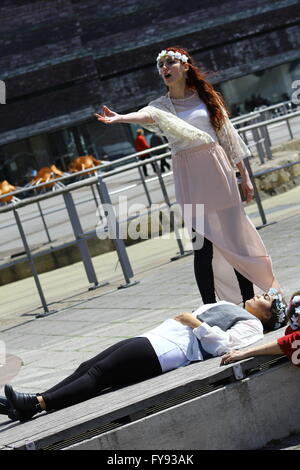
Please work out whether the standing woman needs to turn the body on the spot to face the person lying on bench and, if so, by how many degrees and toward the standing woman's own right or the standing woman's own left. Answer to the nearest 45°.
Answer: approximately 45° to the standing woman's own left

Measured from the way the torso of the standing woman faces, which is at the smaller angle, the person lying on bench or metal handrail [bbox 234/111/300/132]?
the person lying on bench

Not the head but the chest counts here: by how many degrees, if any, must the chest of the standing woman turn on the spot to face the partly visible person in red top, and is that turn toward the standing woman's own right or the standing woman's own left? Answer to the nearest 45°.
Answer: approximately 45° to the standing woman's own left

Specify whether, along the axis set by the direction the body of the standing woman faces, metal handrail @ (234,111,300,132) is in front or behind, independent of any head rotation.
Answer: behind

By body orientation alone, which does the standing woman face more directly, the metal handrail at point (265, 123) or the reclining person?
the reclining person

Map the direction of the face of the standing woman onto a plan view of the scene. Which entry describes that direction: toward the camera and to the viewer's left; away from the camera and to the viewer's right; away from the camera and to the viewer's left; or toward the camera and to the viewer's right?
toward the camera and to the viewer's left

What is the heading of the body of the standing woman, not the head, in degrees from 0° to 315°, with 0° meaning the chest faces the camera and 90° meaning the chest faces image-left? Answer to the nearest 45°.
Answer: approximately 45°
